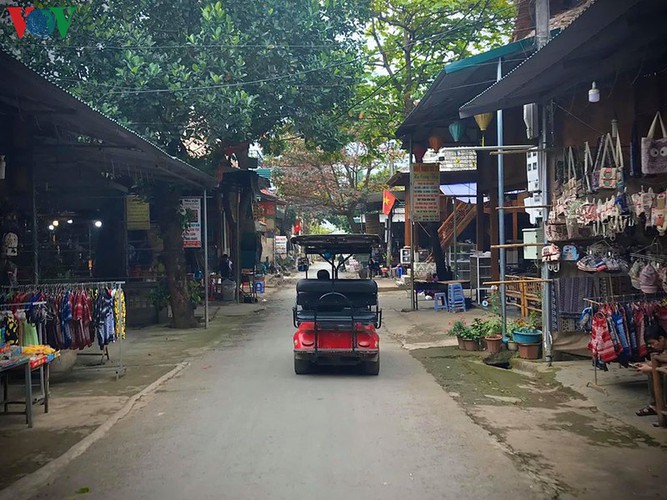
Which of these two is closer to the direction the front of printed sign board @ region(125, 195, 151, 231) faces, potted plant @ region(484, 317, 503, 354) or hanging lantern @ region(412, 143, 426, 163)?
the potted plant

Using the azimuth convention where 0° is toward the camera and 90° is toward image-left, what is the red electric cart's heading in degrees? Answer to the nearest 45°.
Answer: approximately 180°

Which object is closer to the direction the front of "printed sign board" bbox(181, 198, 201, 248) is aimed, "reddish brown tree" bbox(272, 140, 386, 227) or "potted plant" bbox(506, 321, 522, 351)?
the potted plant

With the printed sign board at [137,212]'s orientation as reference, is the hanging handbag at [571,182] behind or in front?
in front

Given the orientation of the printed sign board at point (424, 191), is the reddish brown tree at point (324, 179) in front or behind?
behind

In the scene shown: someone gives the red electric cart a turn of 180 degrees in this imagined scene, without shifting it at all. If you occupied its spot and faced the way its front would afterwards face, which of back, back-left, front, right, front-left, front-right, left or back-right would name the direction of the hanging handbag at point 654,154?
front-left

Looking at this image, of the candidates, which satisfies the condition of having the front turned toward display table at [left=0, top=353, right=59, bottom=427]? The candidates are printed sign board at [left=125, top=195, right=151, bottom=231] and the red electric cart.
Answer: the printed sign board

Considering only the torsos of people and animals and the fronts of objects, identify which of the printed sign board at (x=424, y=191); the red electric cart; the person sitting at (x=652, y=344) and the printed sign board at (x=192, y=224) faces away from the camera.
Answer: the red electric cart

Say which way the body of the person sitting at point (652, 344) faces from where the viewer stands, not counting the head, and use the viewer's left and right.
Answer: facing to the left of the viewer

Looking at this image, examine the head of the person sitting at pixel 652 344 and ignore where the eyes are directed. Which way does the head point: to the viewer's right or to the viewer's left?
to the viewer's left

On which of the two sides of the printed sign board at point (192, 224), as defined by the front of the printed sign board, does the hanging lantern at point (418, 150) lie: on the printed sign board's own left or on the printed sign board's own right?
on the printed sign board's own left

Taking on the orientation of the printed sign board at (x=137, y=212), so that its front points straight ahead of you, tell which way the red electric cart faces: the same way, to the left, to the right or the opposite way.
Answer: the opposite way
